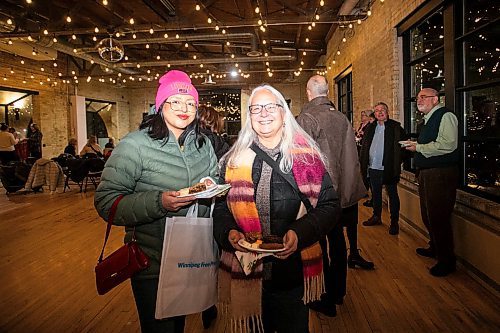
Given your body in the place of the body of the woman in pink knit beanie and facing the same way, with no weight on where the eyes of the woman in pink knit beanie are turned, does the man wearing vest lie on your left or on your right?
on your left

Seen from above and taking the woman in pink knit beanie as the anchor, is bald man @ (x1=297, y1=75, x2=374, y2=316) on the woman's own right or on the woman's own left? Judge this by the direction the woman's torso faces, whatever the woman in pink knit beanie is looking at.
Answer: on the woman's own left

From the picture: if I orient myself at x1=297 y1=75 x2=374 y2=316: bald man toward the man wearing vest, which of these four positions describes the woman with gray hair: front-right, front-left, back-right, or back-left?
back-right

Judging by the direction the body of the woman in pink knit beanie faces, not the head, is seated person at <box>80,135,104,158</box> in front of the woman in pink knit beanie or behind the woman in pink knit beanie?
behind

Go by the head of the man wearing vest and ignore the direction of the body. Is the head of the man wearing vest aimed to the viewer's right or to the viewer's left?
to the viewer's left
